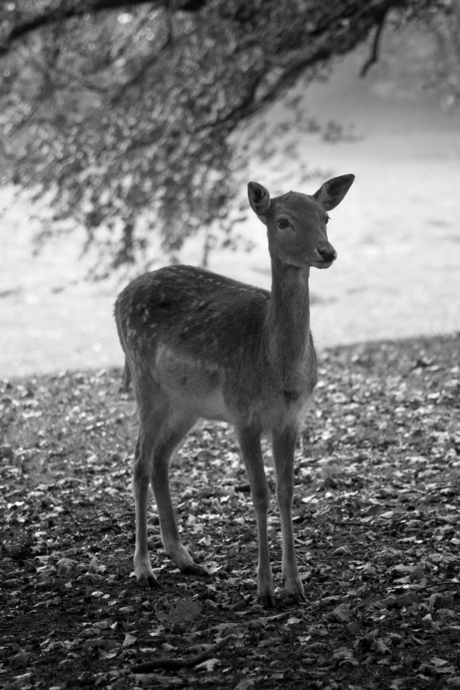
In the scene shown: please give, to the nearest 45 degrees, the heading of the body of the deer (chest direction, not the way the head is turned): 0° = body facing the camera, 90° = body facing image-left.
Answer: approximately 315°
